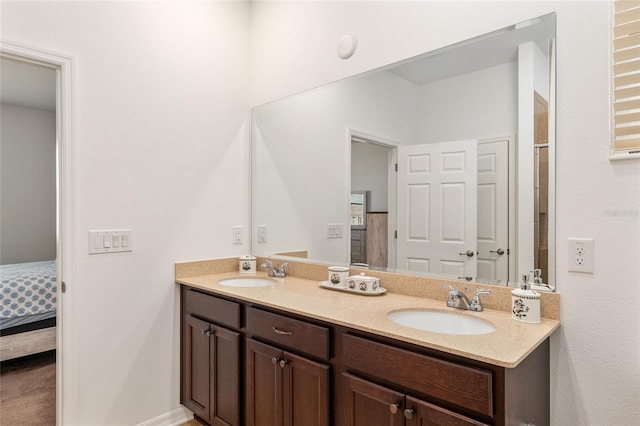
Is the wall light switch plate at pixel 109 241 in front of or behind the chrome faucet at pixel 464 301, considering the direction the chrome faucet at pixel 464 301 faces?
in front

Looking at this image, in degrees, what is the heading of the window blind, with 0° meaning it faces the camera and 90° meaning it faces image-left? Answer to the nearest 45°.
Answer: approximately 45°

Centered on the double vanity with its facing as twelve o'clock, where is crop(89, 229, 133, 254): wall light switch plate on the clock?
The wall light switch plate is roughly at 2 o'clock from the double vanity.

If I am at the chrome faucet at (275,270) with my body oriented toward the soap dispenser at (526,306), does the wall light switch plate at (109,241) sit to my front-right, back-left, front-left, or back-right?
back-right

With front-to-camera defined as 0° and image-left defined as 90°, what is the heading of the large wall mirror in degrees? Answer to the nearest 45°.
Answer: approximately 45°

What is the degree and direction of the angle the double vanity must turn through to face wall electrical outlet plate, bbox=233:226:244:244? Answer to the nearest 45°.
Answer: approximately 90° to its right

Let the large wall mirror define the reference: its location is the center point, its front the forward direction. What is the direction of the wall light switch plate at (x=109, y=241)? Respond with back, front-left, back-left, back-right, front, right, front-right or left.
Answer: front-right

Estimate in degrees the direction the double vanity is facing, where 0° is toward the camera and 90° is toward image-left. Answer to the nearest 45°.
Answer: approximately 45°

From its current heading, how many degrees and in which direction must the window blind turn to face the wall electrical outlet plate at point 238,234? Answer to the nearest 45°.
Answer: approximately 45° to its right
